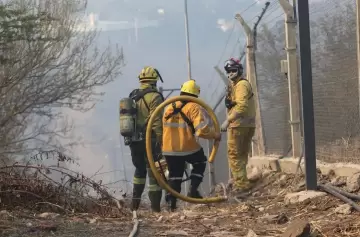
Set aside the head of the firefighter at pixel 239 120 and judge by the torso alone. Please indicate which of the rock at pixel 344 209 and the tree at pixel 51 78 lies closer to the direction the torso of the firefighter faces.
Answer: the tree

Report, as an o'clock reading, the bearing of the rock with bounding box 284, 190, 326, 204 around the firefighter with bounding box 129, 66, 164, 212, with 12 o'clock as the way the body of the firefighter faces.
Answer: The rock is roughly at 3 o'clock from the firefighter.

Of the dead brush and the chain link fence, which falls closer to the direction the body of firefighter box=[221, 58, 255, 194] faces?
the dead brush

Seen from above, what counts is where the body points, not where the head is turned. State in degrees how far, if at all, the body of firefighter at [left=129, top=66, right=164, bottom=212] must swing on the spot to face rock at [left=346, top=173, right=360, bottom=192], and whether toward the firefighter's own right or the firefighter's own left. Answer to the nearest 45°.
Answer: approximately 90° to the firefighter's own right

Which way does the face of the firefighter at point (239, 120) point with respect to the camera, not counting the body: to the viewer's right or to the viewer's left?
to the viewer's left

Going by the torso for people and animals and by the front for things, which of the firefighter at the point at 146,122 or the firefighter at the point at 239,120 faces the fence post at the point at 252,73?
the firefighter at the point at 146,122

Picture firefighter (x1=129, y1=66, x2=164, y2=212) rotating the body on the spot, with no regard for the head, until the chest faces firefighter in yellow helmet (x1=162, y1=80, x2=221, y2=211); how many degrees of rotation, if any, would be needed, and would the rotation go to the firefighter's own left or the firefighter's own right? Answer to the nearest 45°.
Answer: approximately 90° to the firefighter's own right

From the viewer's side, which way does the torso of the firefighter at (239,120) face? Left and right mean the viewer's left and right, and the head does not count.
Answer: facing to the left of the viewer

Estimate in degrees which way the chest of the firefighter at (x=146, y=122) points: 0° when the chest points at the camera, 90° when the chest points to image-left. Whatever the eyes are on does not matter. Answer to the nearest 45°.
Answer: approximately 225°

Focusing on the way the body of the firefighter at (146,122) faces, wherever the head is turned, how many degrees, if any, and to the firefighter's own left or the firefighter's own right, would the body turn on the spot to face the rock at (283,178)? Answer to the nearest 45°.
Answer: approximately 45° to the firefighter's own right

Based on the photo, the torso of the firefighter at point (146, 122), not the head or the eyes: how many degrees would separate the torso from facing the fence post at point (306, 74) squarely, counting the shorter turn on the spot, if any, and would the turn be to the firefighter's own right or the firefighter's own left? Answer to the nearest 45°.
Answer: approximately 90° to the firefighter's own right

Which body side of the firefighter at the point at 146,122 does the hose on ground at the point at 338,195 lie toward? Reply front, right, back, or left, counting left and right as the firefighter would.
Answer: right

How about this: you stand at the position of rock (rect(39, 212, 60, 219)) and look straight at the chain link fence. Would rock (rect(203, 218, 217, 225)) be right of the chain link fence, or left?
right

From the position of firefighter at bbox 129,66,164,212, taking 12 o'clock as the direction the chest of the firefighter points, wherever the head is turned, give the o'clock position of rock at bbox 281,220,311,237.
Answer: The rock is roughly at 4 o'clock from the firefighter.

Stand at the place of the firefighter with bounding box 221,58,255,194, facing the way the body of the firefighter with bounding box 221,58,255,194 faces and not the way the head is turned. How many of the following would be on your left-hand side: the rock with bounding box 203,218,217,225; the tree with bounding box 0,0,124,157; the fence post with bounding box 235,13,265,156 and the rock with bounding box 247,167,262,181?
1

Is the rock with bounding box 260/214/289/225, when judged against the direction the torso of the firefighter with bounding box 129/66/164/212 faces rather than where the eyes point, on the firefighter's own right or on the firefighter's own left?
on the firefighter's own right

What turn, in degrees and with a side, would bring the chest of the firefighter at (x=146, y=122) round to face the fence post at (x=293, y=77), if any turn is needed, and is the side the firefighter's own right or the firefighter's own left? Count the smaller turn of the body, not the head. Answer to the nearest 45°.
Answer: approximately 45° to the firefighter's own right

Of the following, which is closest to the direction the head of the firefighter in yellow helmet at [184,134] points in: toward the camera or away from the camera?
away from the camera
